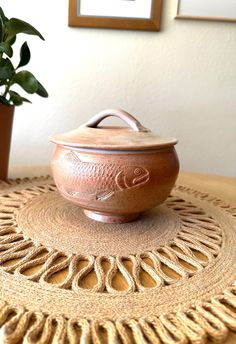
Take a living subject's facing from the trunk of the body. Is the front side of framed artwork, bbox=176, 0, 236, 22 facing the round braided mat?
yes

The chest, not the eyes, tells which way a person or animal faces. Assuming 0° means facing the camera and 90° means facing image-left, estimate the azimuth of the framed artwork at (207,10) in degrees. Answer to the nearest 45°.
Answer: approximately 0°

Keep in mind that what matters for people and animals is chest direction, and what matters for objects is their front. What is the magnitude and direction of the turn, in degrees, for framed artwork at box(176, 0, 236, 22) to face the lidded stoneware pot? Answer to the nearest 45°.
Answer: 0° — it already faces it
